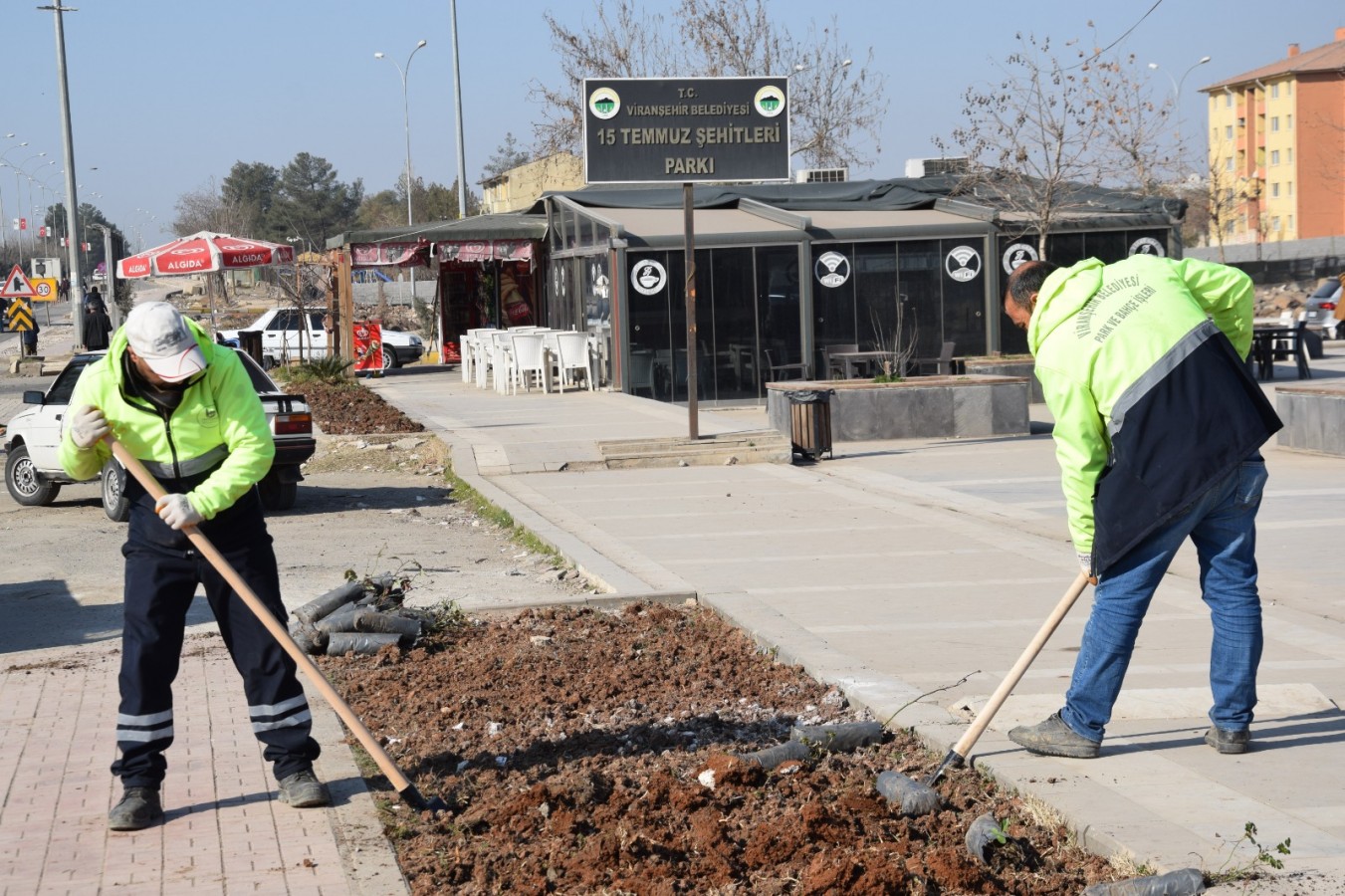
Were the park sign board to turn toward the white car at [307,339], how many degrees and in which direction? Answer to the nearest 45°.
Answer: approximately 135° to its right

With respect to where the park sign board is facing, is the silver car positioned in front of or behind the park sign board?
behind

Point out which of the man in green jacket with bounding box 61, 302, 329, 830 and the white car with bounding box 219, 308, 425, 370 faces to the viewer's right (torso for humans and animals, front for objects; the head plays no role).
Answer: the white car

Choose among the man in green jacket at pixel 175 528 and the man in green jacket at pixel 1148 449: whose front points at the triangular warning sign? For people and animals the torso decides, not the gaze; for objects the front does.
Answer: the man in green jacket at pixel 1148 449

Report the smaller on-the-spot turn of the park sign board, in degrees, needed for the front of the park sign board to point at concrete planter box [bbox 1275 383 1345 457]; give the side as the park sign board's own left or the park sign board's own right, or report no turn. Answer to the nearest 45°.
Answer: approximately 90° to the park sign board's own left

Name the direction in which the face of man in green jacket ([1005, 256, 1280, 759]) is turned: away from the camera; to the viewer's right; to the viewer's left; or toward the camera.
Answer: to the viewer's left

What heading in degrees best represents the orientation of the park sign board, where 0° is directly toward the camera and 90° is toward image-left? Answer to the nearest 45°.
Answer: approximately 0°

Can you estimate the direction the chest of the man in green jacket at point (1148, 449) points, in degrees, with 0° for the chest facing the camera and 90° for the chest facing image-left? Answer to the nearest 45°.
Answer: approximately 135°
